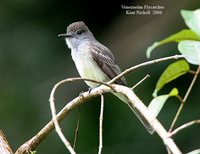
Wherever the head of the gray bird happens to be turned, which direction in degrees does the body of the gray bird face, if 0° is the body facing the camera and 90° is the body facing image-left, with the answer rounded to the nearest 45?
approximately 45°

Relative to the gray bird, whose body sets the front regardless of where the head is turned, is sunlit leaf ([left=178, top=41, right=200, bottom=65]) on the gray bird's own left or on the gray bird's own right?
on the gray bird's own left

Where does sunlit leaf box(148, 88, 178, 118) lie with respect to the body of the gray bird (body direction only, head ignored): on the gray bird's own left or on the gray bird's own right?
on the gray bird's own left

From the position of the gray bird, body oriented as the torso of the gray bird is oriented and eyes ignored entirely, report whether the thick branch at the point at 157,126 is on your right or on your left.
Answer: on your left
